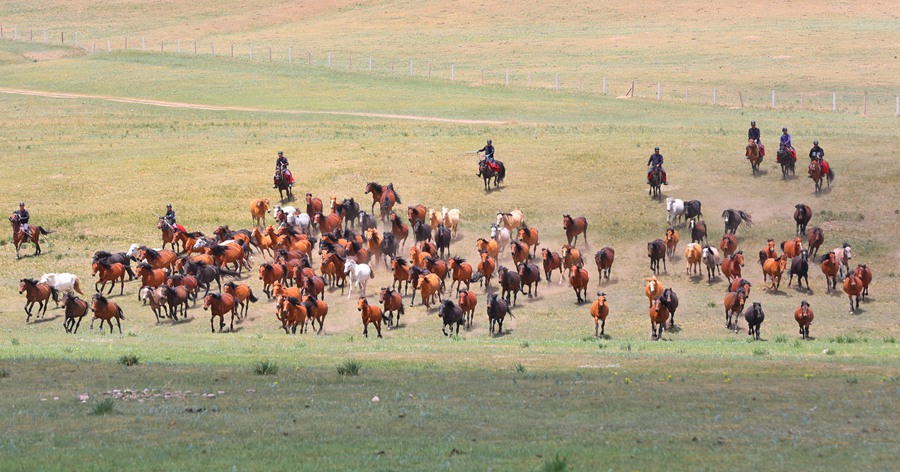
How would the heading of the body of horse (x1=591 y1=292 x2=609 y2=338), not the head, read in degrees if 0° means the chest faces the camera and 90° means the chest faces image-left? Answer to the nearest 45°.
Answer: approximately 0°

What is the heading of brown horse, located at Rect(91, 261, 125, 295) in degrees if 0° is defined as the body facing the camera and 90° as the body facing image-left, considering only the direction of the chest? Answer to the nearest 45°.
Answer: approximately 45°

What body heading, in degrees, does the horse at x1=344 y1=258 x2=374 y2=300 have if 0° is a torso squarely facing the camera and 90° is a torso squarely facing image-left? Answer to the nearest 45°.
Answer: approximately 45°

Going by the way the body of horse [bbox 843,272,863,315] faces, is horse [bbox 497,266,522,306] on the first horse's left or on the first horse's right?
on the first horse's right

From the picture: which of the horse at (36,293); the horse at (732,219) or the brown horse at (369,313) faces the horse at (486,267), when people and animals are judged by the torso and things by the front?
the horse at (732,219)

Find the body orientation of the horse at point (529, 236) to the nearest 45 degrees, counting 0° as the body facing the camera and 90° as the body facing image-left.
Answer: approximately 45°

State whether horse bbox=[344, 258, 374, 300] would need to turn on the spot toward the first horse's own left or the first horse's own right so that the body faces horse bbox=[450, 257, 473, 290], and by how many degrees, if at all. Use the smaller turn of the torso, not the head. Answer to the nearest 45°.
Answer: approximately 135° to the first horse's own left

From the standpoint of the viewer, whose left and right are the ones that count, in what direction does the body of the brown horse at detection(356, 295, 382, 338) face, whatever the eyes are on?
facing the viewer and to the left of the viewer

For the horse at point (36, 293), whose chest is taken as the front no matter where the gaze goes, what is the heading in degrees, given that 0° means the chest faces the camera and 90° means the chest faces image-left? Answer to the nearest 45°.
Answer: approximately 45°

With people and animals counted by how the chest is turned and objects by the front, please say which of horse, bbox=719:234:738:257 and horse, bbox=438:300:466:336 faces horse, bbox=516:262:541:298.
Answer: horse, bbox=719:234:738:257

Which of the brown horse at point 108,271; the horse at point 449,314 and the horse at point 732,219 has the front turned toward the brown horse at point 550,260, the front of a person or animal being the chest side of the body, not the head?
the horse at point 732,219

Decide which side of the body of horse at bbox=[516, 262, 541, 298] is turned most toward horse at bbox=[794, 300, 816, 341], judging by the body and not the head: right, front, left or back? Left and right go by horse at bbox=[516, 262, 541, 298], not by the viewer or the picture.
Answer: left

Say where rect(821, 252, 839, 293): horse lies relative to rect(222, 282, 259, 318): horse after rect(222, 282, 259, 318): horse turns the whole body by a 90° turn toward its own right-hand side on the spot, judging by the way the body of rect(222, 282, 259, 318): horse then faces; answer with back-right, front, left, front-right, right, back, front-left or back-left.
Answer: back-right

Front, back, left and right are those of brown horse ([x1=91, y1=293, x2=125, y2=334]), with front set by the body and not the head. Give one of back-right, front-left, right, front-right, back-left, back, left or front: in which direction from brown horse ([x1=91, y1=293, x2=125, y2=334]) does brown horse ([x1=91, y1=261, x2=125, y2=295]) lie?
back-right

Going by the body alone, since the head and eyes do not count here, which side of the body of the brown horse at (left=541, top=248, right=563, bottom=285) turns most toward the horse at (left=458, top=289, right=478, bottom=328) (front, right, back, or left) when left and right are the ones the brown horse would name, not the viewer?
front
